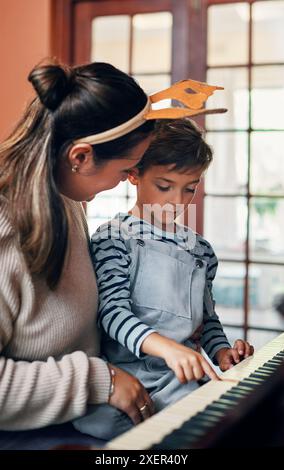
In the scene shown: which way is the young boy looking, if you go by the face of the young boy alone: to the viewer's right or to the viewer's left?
to the viewer's right

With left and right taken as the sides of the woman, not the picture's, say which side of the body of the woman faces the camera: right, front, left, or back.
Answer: right

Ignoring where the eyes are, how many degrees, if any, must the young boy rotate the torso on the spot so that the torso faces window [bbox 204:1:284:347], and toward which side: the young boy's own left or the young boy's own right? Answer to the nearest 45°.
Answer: approximately 135° to the young boy's own left

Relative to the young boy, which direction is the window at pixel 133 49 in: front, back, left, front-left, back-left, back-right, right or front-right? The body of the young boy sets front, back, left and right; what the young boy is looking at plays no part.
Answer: back-left

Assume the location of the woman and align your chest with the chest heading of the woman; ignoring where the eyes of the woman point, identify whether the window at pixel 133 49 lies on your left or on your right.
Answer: on your left

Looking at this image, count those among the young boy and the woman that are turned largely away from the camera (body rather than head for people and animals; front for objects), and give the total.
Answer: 0

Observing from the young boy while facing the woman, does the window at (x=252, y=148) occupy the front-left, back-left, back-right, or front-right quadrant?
back-right

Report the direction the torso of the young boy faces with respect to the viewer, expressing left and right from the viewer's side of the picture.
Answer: facing the viewer and to the right of the viewer

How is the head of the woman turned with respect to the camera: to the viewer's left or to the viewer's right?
to the viewer's right
